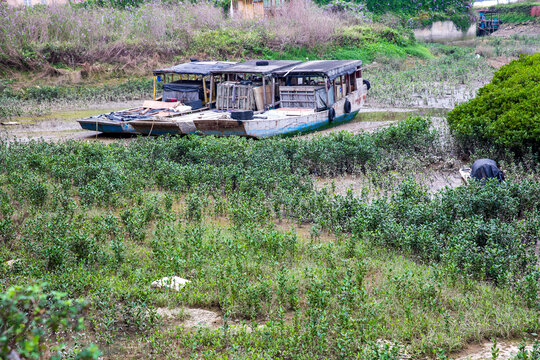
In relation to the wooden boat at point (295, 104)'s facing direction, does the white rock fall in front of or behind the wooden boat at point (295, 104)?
in front

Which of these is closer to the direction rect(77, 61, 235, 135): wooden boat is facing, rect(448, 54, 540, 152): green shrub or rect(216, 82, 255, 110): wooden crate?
the green shrub

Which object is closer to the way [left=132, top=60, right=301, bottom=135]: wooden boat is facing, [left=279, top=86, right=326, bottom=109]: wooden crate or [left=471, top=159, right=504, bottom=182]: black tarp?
the black tarp

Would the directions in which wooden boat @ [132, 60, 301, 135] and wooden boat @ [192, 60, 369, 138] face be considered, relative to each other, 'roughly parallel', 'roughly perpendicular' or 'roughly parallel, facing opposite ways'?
roughly parallel

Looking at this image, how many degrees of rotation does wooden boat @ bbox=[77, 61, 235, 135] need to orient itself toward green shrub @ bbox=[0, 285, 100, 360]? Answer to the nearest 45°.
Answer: approximately 45° to its left

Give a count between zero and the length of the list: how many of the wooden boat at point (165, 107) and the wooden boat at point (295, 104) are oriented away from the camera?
0

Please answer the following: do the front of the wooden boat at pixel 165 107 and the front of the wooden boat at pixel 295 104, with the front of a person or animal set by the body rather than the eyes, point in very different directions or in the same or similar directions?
same or similar directions

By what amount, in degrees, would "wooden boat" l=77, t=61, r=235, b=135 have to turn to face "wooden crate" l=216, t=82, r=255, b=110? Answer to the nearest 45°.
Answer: approximately 135° to its left

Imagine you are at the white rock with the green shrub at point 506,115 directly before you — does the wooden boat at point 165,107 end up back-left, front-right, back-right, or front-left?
front-left
